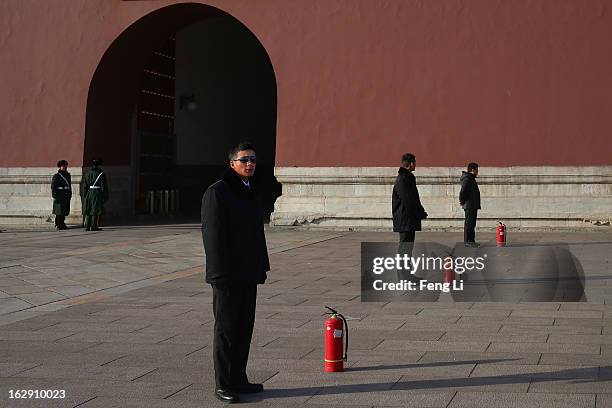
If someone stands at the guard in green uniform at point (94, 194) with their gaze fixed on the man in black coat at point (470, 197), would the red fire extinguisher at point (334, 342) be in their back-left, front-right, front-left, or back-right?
front-right

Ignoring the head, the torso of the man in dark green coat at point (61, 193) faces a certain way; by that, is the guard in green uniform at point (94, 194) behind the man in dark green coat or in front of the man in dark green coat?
in front

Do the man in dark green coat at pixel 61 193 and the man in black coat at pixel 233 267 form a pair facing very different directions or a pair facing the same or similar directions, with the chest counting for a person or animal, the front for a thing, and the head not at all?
same or similar directions

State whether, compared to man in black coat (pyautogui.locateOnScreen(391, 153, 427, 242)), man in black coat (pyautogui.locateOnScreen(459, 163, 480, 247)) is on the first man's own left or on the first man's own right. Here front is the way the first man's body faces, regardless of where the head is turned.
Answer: on the first man's own left

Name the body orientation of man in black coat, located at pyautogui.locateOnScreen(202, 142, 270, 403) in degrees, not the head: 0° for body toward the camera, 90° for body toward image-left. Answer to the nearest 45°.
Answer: approximately 315°

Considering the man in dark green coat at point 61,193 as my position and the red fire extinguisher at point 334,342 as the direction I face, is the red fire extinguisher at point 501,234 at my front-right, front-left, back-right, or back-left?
front-left
